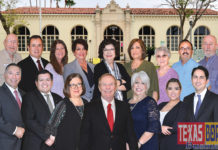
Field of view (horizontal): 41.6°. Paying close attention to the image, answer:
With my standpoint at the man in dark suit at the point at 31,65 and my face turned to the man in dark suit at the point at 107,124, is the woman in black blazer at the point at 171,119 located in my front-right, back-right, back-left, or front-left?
front-left

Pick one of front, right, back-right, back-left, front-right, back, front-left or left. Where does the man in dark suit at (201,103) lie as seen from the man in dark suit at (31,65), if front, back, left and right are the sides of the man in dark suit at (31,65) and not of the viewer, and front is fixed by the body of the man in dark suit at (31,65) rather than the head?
front

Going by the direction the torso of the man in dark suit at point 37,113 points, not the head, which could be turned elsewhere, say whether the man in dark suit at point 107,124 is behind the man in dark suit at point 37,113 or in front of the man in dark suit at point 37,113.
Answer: in front

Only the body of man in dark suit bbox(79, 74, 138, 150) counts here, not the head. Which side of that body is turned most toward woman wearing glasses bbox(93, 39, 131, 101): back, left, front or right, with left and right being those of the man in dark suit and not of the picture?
back

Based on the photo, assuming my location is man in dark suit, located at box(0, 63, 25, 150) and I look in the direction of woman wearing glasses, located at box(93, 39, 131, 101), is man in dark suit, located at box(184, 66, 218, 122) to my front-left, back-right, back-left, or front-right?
front-right

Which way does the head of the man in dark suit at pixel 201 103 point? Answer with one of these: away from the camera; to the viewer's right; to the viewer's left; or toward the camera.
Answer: toward the camera

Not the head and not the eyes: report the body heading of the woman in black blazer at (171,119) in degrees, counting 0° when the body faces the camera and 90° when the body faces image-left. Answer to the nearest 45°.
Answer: approximately 45°

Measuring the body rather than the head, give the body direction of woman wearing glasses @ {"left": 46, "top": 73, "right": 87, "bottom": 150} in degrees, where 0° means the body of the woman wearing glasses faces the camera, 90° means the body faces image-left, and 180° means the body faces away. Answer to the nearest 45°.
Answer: approximately 315°

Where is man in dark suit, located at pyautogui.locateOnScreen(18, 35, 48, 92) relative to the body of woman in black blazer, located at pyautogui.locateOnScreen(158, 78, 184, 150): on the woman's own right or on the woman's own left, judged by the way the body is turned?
on the woman's own right

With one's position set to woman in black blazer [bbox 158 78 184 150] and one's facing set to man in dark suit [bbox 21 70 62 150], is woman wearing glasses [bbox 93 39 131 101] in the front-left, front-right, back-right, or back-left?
front-right

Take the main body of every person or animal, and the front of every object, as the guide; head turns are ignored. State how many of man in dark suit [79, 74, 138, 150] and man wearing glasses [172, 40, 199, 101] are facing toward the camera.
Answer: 2

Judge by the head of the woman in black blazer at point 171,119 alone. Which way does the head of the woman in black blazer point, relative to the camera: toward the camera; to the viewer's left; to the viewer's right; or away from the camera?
toward the camera

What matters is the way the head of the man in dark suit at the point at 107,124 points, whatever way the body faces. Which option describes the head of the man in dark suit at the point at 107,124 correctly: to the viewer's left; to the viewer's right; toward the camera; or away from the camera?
toward the camera

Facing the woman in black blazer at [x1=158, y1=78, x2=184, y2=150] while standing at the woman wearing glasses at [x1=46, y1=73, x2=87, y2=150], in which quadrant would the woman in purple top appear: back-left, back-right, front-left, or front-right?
front-left
